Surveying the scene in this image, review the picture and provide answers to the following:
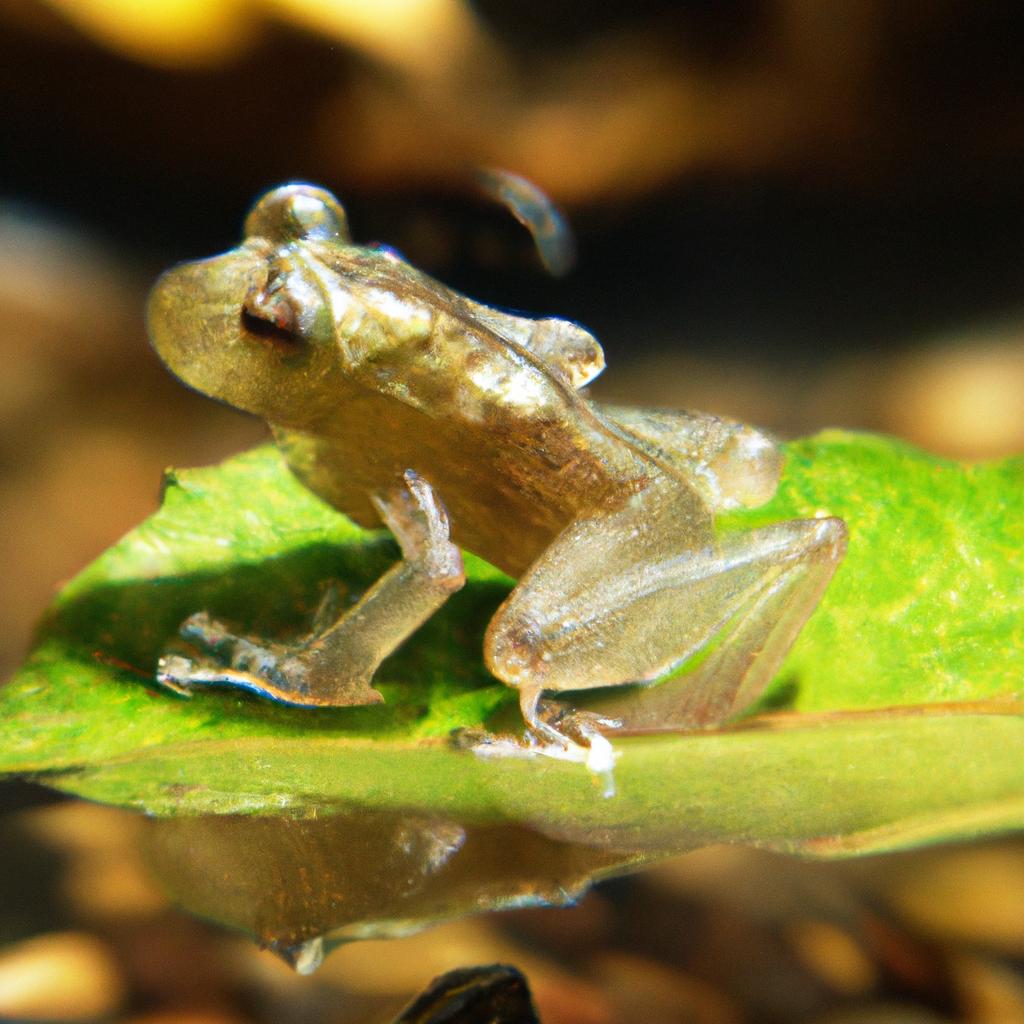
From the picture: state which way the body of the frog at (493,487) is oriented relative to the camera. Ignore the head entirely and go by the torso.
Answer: to the viewer's left

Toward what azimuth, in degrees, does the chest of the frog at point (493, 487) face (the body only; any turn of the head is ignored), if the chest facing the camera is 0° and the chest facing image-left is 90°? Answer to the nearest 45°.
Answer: approximately 90°
